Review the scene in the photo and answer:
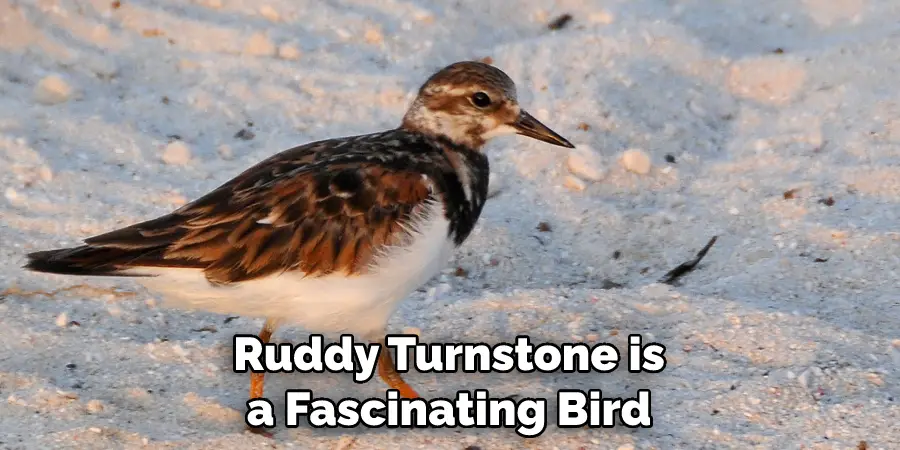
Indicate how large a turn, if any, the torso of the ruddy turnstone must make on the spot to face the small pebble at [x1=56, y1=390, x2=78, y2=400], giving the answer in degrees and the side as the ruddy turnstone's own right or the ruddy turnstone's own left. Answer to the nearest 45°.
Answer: approximately 135° to the ruddy turnstone's own left

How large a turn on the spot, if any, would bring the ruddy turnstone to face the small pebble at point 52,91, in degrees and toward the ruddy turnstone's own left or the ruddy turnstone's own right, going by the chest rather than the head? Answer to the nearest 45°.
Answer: approximately 135° to the ruddy turnstone's own left

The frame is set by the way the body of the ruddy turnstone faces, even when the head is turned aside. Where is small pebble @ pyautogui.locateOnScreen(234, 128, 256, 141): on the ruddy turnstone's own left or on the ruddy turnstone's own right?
on the ruddy turnstone's own left

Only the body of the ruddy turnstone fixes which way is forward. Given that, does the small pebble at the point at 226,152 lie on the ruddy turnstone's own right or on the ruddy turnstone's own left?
on the ruddy turnstone's own left

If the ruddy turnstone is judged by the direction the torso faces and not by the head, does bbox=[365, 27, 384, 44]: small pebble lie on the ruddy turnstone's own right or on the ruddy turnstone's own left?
on the ruddy turnstone's own left

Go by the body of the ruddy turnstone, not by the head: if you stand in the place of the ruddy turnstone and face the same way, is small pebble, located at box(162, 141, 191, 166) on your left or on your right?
on your left

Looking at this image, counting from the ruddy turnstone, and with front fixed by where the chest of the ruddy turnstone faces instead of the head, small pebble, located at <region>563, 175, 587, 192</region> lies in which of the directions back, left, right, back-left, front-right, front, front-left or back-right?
front-left

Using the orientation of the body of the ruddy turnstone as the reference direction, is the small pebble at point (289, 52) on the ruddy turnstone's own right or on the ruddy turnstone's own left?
on the ruddy turnstone's own left

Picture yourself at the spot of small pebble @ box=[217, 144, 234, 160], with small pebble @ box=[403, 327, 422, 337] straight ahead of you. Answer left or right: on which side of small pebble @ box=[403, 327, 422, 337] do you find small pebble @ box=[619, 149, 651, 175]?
left

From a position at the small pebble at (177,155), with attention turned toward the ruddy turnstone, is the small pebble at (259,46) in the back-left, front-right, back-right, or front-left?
back-left

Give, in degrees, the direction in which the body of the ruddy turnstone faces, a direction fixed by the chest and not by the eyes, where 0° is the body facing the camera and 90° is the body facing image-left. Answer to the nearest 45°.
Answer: approximately 270°

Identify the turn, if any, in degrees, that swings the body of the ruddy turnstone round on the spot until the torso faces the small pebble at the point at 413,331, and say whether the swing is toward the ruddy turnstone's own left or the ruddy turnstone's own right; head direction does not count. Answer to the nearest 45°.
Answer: approximately 45° to the ruddy turnstone's own left

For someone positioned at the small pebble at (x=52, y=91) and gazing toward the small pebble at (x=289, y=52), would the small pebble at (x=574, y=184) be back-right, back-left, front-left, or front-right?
front-right

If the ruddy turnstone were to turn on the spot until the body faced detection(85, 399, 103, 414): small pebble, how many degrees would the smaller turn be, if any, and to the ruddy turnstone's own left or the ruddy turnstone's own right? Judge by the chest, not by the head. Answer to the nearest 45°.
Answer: approximately 135° to the ruddy turnstone's own left

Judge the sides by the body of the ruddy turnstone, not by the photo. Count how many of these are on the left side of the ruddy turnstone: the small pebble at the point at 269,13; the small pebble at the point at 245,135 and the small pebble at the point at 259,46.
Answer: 3
